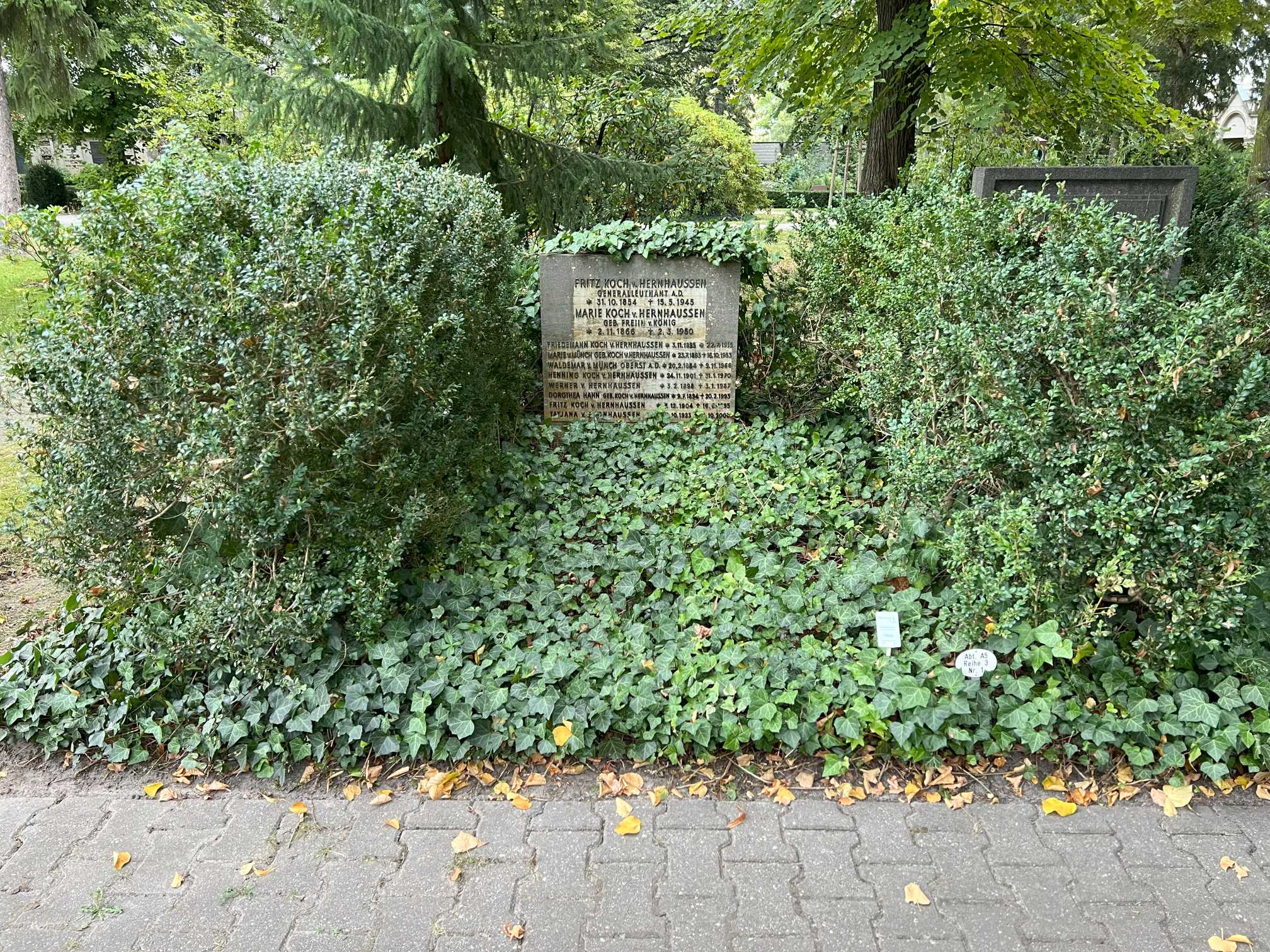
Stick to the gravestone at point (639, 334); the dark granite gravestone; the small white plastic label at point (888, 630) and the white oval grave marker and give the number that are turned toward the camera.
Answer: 4

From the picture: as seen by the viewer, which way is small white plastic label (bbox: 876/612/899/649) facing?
toward the camera

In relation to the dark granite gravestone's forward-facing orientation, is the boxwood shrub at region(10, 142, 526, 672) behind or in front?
in front

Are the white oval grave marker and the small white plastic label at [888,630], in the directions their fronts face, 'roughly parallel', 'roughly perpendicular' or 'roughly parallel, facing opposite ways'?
roughly parallel

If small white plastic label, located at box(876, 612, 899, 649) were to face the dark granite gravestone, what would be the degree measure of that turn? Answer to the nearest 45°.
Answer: approximately 180°

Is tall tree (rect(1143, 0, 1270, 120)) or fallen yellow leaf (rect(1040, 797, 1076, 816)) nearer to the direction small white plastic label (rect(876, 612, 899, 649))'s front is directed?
the fallen yellow leaf

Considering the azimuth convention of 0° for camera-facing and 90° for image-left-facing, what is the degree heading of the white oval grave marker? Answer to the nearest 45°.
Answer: approximately 0°

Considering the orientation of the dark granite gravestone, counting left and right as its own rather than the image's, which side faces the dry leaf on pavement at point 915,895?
front

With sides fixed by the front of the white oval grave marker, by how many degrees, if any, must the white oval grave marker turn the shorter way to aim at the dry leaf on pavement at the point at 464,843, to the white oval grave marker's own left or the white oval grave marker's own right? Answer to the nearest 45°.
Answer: approximately 45° to the white oval grave marker's own right

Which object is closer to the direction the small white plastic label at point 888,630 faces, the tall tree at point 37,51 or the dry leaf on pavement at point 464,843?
the dry leaf on pavement

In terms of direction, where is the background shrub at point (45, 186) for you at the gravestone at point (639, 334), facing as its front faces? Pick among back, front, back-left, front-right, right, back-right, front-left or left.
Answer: back-right

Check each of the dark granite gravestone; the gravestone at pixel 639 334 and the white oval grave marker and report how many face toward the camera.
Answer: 3

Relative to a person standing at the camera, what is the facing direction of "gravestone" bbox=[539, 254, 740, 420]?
facing the viewer
